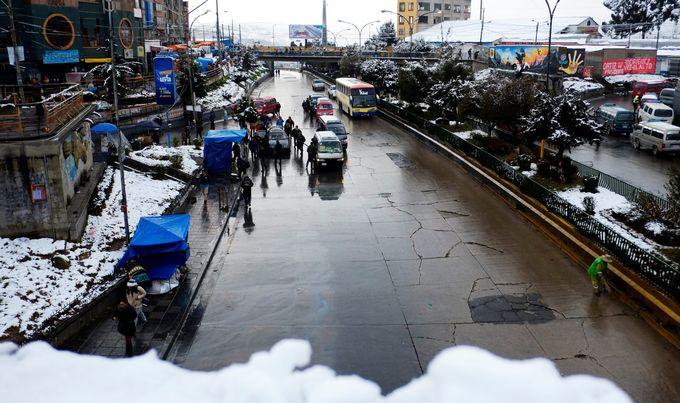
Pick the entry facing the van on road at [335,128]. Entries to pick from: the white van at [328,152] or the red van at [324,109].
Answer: the red van

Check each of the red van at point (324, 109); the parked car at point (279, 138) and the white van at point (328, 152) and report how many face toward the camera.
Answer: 3

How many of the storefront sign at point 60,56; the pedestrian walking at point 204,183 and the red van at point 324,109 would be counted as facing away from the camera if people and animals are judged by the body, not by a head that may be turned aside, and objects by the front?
1

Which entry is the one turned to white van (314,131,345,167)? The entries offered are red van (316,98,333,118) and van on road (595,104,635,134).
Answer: the red van

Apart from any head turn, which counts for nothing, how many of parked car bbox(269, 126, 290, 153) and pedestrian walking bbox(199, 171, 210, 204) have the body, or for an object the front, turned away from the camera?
1

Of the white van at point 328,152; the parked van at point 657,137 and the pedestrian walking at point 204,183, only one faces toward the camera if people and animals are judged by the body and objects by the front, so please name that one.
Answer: the white van

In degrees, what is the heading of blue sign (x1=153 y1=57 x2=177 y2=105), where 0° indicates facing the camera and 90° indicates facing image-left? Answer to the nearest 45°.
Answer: approximately 0°
